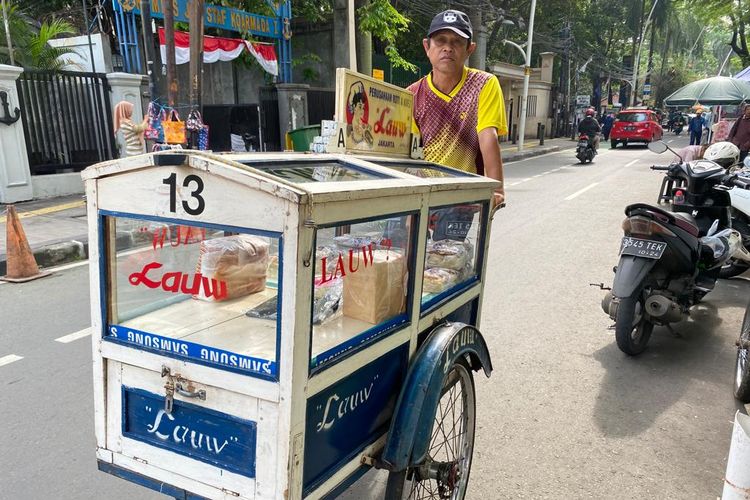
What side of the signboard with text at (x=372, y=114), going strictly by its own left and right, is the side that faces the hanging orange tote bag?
back

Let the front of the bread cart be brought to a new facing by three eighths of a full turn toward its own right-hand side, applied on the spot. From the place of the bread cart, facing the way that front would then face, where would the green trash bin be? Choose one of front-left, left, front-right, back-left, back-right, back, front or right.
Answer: front

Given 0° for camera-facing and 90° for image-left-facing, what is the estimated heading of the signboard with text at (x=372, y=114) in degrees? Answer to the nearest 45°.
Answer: approximately 315°

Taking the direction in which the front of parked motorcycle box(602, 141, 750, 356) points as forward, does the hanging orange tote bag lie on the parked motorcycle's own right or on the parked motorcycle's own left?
on the parked motorcycle's own left

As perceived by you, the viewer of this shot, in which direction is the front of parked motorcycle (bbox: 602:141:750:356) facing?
facing away from the viewer and to the right of the viewer

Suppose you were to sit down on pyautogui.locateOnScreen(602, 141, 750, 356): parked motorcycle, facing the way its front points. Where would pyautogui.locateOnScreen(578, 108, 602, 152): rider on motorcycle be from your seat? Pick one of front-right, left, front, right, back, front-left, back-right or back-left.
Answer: front-left

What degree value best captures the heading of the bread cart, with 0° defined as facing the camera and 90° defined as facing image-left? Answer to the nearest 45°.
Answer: approximately 45°
